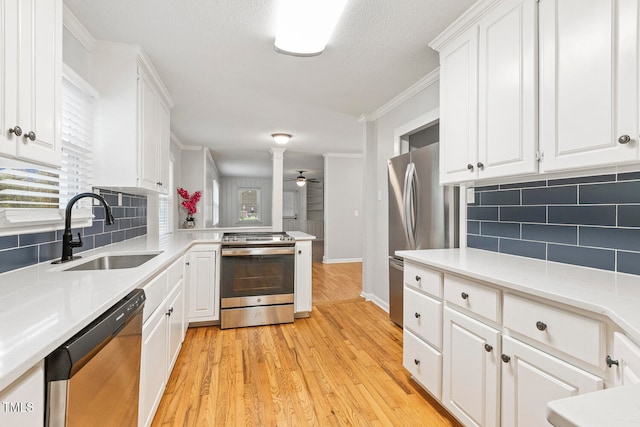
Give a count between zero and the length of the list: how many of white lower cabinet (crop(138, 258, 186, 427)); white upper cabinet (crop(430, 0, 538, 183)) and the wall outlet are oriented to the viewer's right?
1

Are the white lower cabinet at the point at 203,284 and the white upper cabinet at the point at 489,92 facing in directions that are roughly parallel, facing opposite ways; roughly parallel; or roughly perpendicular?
roughly perpendicular

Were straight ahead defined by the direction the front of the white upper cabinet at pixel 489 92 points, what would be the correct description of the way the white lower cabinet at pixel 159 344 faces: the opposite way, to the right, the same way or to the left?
the opposite way

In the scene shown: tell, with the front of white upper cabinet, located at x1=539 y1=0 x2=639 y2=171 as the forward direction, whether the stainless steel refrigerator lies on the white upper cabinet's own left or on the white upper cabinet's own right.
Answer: on the white upper cabinet's own right

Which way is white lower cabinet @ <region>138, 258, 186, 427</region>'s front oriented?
to the viewer's right

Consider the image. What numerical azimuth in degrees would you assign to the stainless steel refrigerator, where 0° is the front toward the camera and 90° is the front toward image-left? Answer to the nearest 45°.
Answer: approximately 45°

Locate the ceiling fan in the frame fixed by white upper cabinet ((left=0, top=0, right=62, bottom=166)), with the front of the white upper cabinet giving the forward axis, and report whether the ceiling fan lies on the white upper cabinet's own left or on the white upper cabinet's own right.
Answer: on the white upper cabinet's own left

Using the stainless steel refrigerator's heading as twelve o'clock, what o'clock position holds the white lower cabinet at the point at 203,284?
The white lower cabinet is roughly at 1 o'clock from the stainless steel refrigerator.

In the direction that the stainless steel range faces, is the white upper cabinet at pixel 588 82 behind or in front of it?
in front

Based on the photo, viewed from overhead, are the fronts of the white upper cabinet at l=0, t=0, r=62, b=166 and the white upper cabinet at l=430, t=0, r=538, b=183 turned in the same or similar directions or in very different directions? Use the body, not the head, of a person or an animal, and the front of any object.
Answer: very different directions

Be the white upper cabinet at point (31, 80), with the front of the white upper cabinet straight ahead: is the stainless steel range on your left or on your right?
on your left
